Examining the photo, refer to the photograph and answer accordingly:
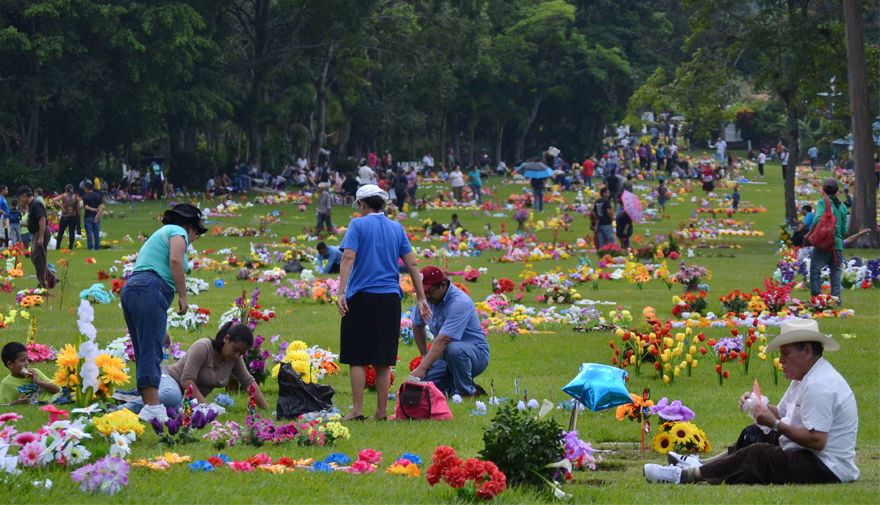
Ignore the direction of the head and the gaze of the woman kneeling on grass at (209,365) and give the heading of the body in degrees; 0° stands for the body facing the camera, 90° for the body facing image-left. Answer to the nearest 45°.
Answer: approximately 315°

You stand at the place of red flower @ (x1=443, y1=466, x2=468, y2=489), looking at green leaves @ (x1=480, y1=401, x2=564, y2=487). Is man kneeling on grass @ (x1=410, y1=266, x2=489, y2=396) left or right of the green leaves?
left

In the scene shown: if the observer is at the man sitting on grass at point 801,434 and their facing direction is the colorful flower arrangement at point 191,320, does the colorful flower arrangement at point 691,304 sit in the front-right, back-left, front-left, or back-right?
front-right

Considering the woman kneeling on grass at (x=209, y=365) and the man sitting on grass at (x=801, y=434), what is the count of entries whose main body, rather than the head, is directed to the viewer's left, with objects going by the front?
1

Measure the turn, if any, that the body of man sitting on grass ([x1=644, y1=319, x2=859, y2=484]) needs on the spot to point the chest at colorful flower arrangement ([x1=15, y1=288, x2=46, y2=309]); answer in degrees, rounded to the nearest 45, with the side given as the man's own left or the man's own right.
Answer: approximately 45° to the man's own right

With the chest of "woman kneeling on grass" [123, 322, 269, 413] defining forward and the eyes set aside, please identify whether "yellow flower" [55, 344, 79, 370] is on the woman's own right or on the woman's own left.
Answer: on the woman's own right

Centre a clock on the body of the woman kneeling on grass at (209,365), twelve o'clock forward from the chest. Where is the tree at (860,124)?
The tree is roughly at 9 o'clock from the woman kneeling on grass.

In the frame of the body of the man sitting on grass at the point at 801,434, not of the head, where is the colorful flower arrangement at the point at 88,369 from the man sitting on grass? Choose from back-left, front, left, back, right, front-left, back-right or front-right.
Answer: front

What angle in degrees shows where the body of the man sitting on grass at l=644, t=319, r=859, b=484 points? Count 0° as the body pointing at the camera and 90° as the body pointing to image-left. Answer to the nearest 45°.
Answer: approximately 90°

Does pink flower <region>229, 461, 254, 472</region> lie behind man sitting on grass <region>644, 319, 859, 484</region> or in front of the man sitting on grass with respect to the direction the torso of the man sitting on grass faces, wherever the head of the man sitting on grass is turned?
in front

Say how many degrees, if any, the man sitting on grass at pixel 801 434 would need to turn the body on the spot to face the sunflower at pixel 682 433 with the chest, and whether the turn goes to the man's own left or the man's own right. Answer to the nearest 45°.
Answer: approximately 45° to the man's own right

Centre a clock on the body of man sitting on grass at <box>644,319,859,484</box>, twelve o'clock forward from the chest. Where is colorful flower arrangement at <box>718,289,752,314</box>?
The colorful flower arrangement is roughly at 3 o'clock from the man sitting on grass.
